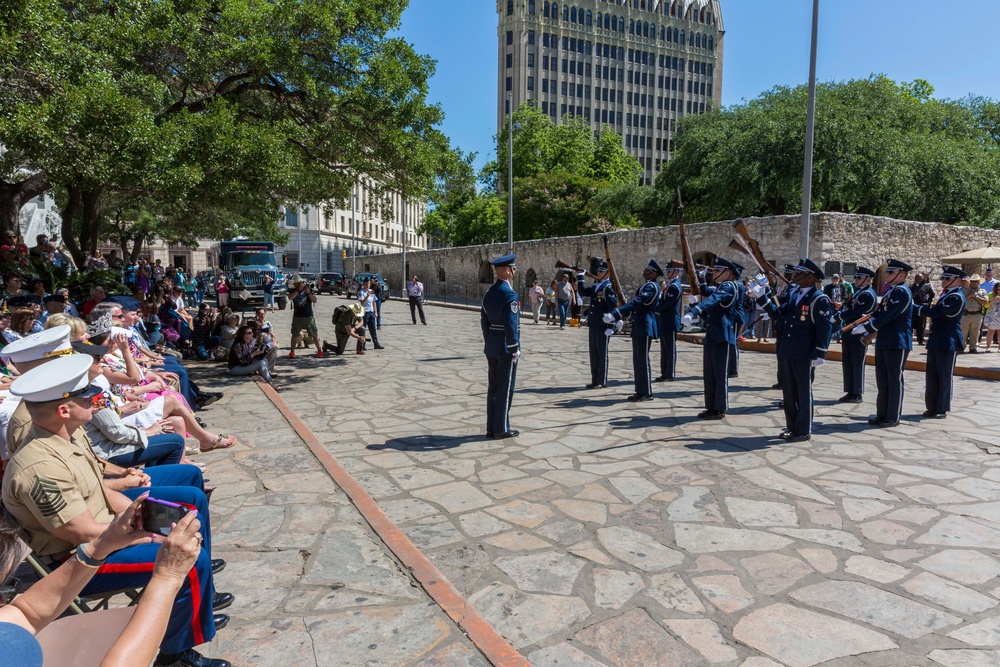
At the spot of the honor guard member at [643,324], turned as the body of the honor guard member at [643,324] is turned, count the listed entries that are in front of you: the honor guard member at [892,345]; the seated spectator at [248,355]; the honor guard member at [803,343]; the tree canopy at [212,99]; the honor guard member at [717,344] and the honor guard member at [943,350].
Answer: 2

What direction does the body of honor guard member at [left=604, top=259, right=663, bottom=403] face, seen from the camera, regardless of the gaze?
to the viewer's left

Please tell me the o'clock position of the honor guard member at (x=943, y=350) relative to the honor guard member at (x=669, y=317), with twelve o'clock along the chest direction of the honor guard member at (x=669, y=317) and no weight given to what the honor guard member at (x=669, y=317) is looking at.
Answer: the honor guard member at (x=943, y=350) is roughly at 7 o'clock from the honor guard member at (x=669, y=317).

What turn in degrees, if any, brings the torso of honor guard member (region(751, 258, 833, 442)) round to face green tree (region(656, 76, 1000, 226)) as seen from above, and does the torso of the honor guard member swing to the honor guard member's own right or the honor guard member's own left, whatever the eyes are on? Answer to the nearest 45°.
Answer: approximately 135° to the honor guard member's own right

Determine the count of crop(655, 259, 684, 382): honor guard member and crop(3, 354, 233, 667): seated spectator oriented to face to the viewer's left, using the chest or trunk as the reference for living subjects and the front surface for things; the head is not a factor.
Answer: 1

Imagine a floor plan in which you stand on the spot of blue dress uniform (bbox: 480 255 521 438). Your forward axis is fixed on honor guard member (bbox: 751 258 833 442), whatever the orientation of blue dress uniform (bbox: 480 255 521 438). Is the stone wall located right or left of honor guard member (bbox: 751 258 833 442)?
left

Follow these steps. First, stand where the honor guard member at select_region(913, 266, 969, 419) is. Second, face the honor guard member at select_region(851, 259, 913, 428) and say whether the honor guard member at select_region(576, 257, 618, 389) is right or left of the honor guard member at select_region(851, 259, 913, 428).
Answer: right

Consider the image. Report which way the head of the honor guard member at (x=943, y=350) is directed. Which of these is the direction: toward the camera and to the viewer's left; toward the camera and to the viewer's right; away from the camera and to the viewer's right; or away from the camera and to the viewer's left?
toward the camera and to the viewer's left

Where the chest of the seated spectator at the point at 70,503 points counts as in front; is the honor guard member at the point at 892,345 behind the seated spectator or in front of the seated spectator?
in front

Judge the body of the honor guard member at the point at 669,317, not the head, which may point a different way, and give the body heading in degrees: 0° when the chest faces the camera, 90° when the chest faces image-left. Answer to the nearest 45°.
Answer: approximately 90°

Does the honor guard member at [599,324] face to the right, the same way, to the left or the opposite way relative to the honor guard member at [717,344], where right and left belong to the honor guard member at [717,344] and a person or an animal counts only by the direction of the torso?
the same way

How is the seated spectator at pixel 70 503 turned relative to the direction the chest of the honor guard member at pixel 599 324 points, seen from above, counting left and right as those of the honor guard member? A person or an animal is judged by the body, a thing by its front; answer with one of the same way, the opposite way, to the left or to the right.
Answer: the opposite way

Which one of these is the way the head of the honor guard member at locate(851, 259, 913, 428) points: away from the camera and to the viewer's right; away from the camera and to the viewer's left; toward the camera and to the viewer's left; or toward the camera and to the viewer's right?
toward the camera and to the viewer's left

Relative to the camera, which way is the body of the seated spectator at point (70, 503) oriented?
to the viewer's right

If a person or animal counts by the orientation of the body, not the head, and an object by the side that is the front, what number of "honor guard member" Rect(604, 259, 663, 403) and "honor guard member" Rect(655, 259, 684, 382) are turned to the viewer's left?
2

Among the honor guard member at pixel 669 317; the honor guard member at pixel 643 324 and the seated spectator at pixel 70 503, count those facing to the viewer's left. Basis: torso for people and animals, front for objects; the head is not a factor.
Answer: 2
